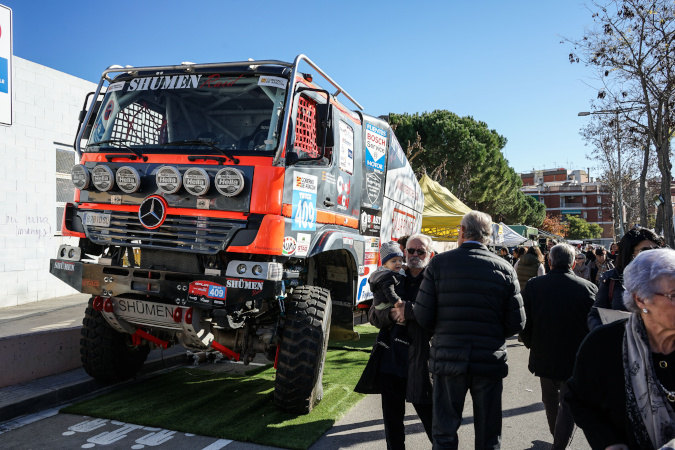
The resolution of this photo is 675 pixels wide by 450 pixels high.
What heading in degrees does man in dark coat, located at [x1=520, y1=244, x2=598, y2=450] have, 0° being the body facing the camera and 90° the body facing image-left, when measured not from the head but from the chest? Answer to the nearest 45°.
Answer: approximately 180°

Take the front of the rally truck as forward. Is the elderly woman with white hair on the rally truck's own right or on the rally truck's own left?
on the rally truck's own left

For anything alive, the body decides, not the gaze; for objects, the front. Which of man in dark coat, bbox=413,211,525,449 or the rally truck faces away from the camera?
the man in dark coat

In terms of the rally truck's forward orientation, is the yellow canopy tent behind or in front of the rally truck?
behind

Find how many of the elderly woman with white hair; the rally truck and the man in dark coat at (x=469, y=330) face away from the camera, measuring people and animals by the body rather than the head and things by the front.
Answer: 1

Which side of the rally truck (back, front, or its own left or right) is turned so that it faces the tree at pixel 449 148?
back

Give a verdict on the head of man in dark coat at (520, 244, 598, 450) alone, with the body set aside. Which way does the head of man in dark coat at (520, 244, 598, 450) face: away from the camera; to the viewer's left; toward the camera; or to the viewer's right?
away from the camera

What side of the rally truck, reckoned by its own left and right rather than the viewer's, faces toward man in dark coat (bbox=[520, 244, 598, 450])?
left

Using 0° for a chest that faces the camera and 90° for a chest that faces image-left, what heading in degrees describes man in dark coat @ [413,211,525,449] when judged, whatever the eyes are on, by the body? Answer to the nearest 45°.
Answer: approximately 180°

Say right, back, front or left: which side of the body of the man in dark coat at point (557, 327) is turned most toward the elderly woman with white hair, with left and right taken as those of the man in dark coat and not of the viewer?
back

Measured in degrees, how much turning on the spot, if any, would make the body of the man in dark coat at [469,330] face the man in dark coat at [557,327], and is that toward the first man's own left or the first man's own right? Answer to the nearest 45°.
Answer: approximately 45° to the first man's own right

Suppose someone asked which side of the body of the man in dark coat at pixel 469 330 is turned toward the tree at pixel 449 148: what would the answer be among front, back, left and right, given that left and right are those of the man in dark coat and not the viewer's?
front

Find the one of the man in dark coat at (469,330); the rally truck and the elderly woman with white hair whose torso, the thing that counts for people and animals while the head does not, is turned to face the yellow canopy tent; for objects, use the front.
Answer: the man in dark coat

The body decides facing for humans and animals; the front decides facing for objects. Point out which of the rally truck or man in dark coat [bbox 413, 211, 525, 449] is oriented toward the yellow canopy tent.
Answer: the man in dark coat
